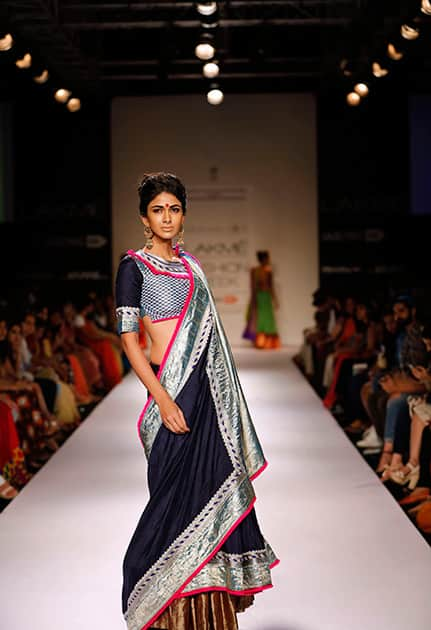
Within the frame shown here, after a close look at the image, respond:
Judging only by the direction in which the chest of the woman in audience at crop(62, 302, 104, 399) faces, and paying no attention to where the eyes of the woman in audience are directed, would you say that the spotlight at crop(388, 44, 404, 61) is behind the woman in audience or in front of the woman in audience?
in front

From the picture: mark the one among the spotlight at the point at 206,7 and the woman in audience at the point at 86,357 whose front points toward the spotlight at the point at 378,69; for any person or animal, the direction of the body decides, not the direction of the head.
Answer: the woman in audience

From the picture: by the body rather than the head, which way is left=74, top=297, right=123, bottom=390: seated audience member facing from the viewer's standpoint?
to the viewer's right

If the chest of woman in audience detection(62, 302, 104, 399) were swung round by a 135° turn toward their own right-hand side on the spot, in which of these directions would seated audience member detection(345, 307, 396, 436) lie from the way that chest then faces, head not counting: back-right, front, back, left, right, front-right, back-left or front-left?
left

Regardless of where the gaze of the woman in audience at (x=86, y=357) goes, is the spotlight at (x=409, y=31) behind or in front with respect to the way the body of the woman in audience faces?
in front

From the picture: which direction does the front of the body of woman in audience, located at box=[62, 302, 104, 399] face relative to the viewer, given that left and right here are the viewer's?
facing to the right of the viewer
